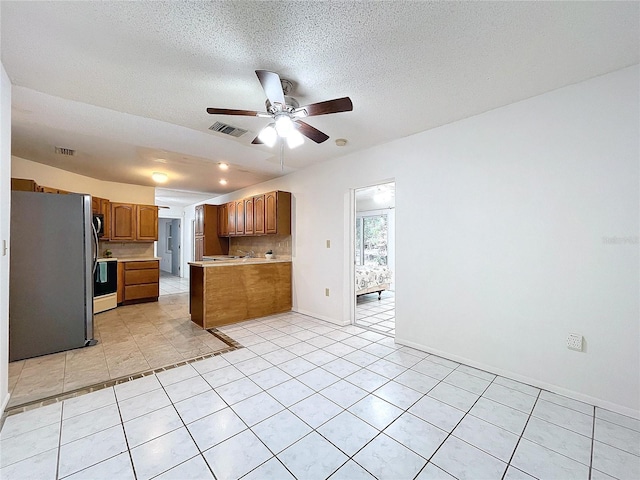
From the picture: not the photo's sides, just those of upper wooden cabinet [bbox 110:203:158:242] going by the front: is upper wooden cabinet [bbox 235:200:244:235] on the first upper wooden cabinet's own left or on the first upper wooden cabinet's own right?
on the first upper wooden cabinet's own left

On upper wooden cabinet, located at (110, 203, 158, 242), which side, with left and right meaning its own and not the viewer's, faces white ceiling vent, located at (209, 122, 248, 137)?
front

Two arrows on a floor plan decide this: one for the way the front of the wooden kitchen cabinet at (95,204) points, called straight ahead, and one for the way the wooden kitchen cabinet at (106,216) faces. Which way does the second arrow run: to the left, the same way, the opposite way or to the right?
the same way

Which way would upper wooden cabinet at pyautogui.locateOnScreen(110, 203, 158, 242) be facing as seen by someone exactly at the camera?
facing the viewer

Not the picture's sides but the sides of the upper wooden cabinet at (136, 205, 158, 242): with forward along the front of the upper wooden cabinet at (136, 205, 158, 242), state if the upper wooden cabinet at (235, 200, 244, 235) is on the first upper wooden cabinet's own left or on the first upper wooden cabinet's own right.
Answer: on the first upper wooden cabinet's own left

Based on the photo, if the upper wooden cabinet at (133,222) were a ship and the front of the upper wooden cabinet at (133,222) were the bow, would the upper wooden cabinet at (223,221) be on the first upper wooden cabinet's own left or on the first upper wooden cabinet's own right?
on the first upper wooden cabinet's own left

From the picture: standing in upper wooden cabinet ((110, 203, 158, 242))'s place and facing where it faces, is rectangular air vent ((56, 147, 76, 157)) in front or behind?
in front

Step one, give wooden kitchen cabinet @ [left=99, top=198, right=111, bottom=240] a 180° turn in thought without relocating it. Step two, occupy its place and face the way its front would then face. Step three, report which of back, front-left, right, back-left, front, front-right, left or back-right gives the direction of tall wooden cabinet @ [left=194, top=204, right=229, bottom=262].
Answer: back-right

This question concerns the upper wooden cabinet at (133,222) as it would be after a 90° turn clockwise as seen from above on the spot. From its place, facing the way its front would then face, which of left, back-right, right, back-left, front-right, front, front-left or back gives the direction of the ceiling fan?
left

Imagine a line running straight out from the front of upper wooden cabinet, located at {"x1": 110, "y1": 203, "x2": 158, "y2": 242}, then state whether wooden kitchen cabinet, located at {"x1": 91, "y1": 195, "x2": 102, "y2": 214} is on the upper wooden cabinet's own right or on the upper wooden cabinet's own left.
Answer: on the upper wooden cabinet's own right

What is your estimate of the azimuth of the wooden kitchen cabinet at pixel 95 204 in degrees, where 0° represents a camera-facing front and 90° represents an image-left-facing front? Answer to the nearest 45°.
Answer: approximately 315°
